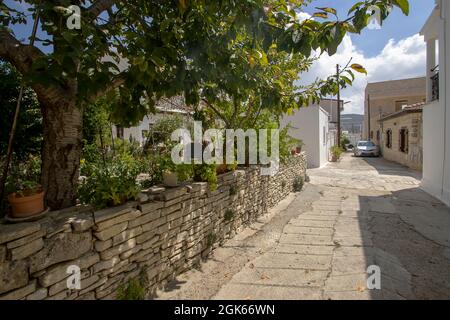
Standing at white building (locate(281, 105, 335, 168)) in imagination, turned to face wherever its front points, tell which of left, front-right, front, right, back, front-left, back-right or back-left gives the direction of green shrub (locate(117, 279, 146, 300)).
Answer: right

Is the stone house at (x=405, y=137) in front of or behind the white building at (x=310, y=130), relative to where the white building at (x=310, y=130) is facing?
in front

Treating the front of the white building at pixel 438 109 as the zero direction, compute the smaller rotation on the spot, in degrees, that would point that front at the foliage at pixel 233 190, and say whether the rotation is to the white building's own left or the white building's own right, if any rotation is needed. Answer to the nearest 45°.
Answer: approximately 45° to the white building's own left

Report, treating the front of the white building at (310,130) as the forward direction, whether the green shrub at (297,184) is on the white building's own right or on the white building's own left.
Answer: on the white building's own right

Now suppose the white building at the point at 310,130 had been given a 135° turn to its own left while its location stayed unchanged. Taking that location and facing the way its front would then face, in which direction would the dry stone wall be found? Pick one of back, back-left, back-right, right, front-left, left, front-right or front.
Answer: back-left

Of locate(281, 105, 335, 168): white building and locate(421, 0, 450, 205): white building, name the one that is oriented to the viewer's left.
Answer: locate(421, 0, 450, 205): white building

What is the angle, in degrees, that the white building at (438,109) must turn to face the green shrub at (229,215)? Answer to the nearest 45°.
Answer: approximately 45° to its left

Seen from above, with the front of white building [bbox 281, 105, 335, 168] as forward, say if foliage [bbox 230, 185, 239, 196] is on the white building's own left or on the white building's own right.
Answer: on the white building's own right

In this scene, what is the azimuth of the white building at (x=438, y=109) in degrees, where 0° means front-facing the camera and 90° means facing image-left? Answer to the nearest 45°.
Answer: approximately 90°

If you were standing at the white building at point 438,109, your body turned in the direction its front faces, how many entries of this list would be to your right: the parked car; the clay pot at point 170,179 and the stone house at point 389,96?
2
